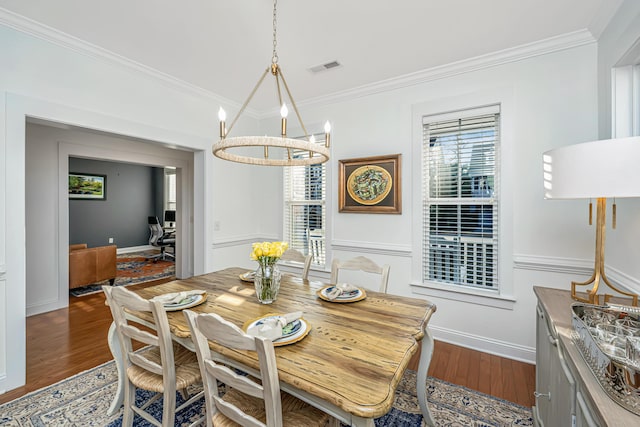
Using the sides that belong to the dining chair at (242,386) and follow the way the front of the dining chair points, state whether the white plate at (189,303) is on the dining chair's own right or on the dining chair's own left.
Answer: on the dining chair's own left

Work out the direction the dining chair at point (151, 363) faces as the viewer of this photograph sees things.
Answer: facing away from the viewer and to the right of the viewer

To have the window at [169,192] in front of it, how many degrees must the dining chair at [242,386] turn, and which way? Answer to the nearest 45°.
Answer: approximately 45° to its left

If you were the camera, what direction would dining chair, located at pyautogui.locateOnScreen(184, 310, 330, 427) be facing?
facing away from the viewer and to the right of the viewer

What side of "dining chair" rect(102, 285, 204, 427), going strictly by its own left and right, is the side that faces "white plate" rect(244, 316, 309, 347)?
right
